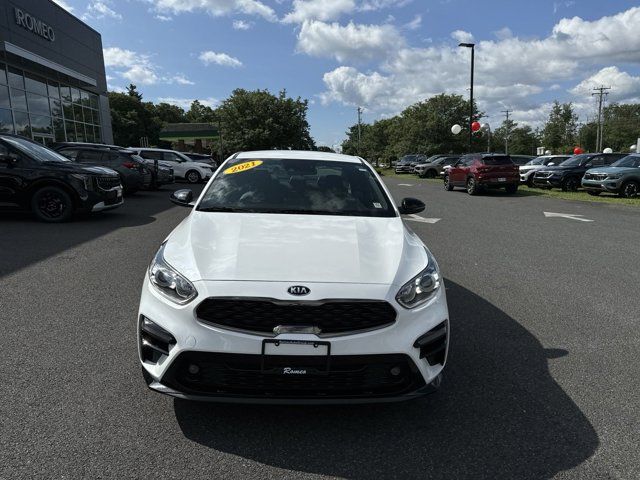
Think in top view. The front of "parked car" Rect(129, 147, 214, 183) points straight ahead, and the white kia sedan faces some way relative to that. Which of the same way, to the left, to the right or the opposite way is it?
to the right

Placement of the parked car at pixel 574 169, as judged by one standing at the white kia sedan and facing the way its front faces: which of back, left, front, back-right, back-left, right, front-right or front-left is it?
back-left

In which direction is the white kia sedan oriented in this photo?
toward the camera

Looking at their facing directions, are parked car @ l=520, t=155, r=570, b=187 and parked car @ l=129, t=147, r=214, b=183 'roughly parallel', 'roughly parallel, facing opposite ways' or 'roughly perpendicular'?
roughly parallel, facing opposite ways

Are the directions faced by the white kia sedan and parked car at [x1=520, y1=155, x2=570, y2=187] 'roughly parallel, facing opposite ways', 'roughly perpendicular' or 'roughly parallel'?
roughly perpendicular

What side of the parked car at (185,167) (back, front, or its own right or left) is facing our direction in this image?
right

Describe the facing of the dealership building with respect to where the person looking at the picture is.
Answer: facing the viewer and to the right of the viewer

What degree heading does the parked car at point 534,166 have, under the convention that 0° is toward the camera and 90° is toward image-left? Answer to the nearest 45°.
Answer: approximately 45°

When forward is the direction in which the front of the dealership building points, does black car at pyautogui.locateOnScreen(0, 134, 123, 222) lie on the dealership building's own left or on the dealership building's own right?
on the dealership building's own right

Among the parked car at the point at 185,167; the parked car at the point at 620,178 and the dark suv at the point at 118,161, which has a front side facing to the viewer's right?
the parked car at the point at 185,167

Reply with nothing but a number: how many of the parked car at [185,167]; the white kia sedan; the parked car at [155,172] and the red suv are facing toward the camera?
1

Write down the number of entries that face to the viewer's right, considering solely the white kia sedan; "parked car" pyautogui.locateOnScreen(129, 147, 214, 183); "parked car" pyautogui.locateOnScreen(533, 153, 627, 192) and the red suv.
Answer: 1

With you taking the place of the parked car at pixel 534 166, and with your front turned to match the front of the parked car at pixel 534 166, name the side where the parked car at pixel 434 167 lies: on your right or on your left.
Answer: on your right

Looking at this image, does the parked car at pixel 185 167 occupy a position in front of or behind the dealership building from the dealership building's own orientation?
in front

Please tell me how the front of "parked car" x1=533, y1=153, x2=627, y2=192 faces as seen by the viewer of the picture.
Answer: facing the viewer and to the left of the viewer

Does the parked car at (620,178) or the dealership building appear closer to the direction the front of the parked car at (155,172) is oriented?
the parked car
